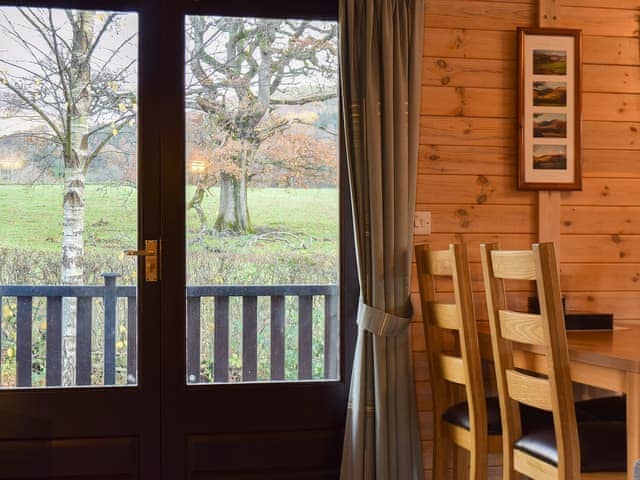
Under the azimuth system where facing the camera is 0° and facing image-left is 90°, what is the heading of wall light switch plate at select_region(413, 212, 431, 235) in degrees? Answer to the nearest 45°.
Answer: approximately 0°

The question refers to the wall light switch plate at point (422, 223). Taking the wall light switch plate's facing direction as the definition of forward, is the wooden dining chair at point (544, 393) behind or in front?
in front

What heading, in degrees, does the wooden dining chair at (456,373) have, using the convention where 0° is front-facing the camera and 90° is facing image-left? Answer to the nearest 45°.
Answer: approximately 225°

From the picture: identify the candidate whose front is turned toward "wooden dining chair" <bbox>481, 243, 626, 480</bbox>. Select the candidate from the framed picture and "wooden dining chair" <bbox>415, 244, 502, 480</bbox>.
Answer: the framed picture

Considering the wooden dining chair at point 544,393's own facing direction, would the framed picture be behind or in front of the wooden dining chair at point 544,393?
in front

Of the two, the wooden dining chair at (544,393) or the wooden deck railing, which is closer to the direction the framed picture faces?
the wooden dining chair

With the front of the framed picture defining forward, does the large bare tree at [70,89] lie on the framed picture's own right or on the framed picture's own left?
on the framed picture's own right

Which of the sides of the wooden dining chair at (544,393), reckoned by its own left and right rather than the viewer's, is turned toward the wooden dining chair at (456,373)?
left

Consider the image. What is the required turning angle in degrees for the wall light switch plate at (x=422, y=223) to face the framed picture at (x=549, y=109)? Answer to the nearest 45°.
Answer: approximately 90° to its left

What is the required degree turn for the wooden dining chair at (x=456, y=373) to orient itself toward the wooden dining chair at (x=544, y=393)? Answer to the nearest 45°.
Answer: approximately 90° to its right

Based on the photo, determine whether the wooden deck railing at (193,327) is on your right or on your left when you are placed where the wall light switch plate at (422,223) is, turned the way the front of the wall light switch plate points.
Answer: on your right
